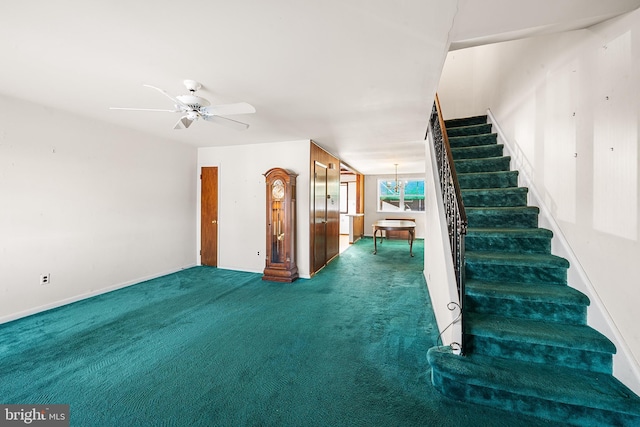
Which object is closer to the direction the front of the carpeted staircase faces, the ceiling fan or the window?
the ceiling fan

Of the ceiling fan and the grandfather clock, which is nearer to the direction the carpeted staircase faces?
the ceiling fan

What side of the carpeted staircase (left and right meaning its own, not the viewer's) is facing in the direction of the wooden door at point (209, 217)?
right

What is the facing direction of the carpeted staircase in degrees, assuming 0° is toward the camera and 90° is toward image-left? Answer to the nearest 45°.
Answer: approximately 0°

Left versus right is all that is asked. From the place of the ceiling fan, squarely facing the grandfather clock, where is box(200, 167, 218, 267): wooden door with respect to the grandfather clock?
left

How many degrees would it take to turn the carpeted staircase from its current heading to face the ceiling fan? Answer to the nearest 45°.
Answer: approximately 45° to its right

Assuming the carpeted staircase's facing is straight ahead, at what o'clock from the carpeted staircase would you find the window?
The window is roughly at 5 o'clock from the carpeted staircase.

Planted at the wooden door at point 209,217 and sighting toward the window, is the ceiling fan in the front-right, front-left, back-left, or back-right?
back-right

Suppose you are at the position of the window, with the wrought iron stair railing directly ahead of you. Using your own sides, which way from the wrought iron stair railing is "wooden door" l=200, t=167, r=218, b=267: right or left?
right

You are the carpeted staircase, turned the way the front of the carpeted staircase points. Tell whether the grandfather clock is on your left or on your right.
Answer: on your right
